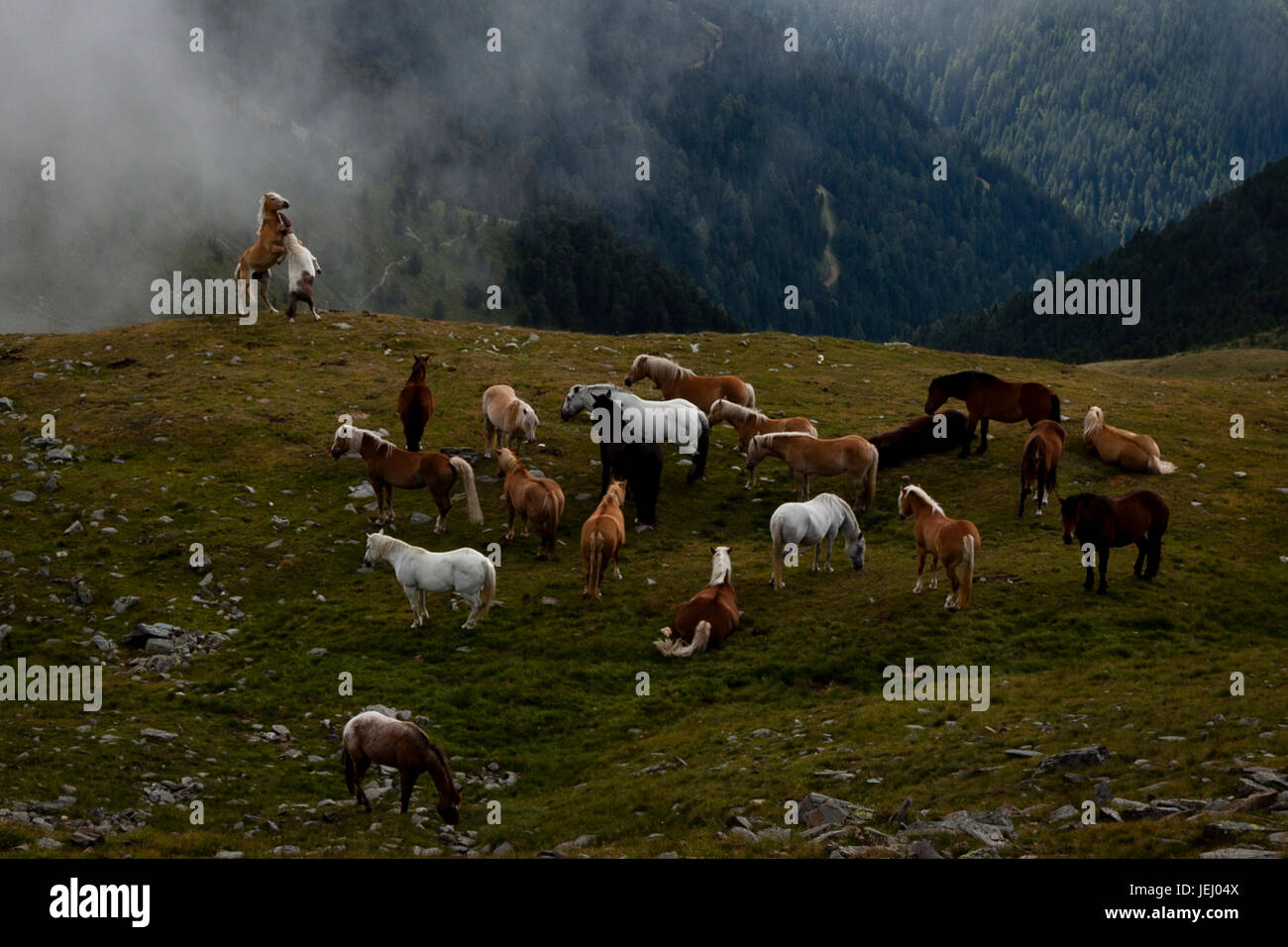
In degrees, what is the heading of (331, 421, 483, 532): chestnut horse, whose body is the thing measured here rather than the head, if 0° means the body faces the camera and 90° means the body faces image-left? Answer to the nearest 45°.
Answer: approximately 90°

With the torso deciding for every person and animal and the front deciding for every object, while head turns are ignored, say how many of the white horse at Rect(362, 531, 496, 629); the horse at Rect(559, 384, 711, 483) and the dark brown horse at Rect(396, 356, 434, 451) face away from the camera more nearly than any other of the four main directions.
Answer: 1

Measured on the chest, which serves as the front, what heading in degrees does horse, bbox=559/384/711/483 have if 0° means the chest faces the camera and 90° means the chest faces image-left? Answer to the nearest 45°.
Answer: approximately 90°

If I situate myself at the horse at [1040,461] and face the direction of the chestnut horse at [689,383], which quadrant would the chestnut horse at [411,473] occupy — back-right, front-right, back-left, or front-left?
front-left

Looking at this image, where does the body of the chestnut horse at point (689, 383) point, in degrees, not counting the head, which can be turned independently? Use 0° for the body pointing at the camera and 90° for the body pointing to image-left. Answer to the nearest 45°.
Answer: approximately 90°

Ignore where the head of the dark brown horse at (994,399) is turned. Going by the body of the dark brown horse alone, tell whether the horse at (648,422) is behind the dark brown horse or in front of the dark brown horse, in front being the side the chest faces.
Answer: in front

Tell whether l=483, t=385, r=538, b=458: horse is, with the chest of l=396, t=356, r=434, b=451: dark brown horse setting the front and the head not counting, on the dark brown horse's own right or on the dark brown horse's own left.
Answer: on the dark brown horse's own right

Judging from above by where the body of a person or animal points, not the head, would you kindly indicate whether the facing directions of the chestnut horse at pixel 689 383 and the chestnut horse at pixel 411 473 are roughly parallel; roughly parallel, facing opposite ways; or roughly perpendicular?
roughly parallel

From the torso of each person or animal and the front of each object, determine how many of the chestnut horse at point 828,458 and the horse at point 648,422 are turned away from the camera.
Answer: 0

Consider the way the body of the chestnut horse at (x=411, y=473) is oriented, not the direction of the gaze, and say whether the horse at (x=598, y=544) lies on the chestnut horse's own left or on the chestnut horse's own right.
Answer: on the chestnut horse's own left

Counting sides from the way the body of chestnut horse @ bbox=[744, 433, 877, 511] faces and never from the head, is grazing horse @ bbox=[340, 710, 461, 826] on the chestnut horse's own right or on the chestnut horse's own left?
on the chestnut horse's own left

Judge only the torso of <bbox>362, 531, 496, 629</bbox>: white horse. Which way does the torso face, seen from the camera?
to the viewer's left

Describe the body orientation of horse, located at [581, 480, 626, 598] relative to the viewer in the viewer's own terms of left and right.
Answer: facing away from the viewer and to the right of the viewer

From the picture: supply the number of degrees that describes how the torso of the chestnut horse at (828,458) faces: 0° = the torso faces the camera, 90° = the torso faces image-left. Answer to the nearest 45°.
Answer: approximately 90°

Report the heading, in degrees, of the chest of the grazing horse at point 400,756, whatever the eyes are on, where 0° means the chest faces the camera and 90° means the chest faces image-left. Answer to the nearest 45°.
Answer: approximately 270°

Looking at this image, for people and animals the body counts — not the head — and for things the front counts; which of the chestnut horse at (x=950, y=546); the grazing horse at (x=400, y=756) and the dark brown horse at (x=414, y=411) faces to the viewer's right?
the grazing horse

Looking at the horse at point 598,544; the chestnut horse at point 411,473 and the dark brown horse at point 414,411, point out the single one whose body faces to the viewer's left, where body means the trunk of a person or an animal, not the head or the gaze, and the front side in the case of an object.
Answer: the chestnut horse

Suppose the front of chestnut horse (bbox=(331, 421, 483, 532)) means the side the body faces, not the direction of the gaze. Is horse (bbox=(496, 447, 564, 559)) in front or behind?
behind
